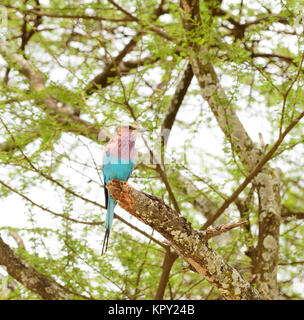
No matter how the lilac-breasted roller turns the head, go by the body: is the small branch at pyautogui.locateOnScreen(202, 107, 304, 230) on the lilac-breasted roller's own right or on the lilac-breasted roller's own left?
on the lilac-breasted roller's own left

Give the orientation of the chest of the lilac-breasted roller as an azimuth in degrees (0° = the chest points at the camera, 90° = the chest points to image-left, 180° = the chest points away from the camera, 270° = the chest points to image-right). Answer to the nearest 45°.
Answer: approximately 315°
